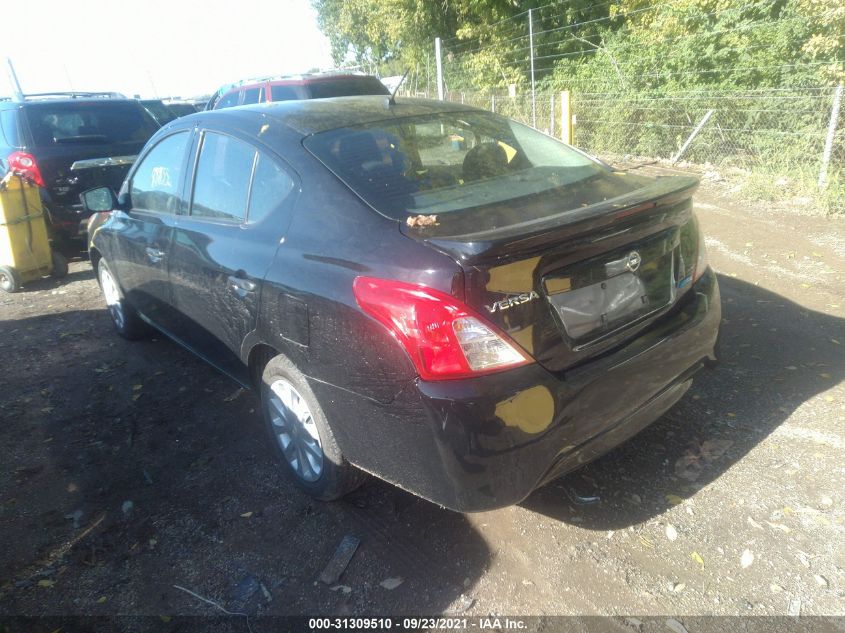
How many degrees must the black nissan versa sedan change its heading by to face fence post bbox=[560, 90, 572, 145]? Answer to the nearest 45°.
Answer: approximately 45° to its right

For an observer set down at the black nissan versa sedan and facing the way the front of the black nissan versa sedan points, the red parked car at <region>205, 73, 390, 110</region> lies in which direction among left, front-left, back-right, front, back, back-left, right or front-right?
front-right

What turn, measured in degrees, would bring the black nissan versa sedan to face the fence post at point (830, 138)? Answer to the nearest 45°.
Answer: approximately 90° to its right

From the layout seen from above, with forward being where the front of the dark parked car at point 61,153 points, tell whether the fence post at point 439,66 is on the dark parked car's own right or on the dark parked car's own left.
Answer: on the dark parked car's own right
